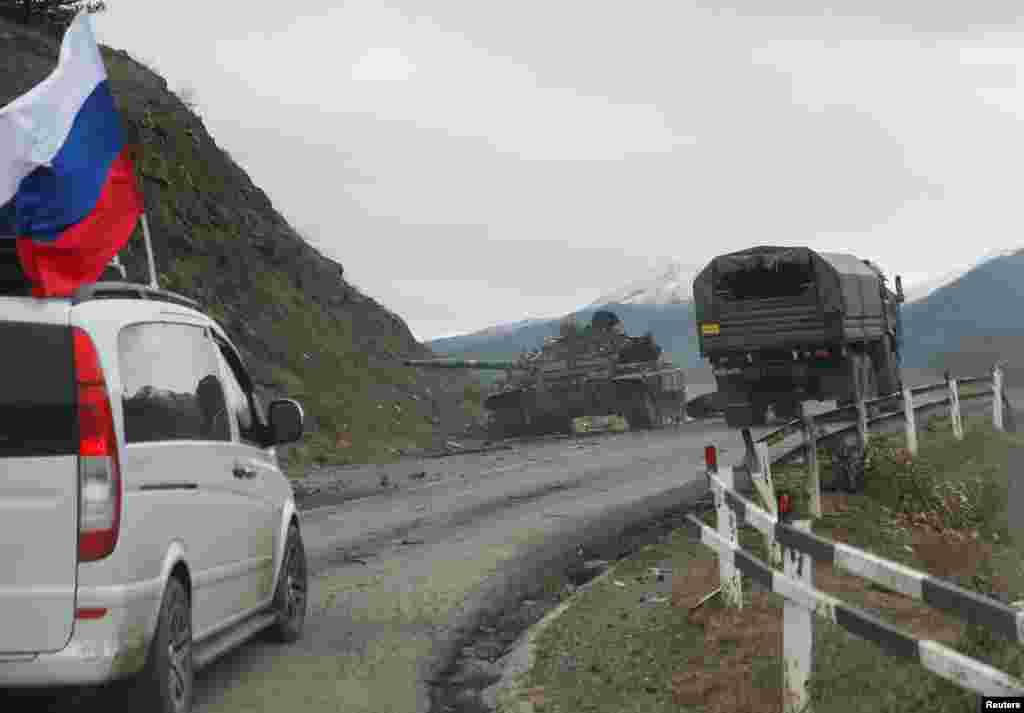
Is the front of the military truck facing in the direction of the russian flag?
no

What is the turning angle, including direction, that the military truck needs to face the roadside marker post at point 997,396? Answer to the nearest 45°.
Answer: approximately 45° to its right

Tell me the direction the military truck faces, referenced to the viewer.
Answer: facing away from the viewer and to the right of the viewer

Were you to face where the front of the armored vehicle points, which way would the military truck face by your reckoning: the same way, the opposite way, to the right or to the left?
to the right

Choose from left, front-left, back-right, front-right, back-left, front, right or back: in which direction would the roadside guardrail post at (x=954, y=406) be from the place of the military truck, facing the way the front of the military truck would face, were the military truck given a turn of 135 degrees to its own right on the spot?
front-left

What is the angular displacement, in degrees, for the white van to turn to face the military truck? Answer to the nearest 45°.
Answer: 0° — it already faces it

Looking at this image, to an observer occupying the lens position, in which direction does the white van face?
facing away from the viewer and to the right of the viewer

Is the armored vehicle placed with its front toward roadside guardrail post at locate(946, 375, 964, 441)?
no

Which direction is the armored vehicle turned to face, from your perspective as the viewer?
facing the viewer and to the left of the viewer

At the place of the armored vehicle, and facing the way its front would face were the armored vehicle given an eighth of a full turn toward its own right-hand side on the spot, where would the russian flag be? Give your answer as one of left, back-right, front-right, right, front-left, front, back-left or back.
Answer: left

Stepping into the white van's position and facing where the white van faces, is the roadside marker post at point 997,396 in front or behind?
in front

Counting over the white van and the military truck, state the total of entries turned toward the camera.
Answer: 0
